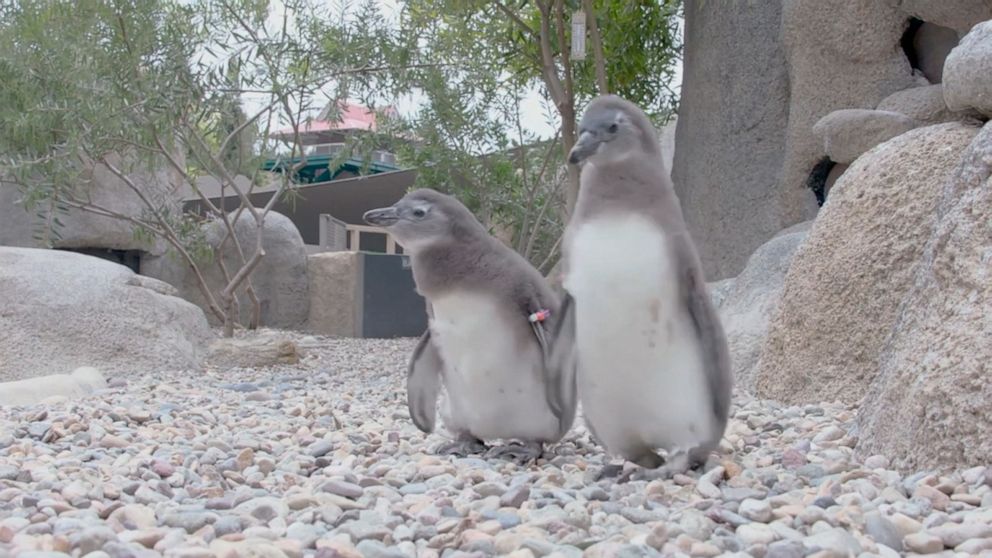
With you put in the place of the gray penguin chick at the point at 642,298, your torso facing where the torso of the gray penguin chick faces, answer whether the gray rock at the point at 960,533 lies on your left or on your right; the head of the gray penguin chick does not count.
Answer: on your left

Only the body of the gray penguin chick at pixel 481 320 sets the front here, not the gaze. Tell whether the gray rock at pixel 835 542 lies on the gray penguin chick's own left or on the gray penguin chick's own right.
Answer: on the gray penguin chick's own left

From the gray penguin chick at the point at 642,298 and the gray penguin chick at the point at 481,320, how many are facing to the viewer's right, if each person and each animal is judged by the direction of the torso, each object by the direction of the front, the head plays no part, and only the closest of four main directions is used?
0

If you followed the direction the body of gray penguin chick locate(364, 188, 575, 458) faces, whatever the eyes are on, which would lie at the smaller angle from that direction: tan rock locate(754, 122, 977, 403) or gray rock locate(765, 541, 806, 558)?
the gray rock

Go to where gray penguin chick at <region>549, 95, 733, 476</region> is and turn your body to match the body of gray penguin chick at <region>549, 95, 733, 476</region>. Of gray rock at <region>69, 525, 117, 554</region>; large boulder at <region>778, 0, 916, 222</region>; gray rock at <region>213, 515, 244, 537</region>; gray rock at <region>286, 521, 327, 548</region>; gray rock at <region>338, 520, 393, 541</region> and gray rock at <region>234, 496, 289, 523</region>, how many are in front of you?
5

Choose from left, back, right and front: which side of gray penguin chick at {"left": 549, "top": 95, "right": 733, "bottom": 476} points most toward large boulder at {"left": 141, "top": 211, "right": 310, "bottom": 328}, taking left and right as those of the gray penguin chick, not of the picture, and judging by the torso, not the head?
right

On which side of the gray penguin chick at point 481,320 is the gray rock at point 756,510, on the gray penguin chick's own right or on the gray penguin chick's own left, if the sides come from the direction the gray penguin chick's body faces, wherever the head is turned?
on the gray penguin chick's own left

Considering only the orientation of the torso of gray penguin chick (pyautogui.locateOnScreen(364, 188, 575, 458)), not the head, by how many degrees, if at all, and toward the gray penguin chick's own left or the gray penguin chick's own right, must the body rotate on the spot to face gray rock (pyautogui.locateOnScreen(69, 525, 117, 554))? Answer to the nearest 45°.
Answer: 0° — it already faces it

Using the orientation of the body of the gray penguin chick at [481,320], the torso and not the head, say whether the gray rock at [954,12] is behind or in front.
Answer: behind

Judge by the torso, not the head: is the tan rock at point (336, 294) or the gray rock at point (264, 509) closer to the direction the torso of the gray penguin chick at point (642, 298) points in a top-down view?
the gray rock

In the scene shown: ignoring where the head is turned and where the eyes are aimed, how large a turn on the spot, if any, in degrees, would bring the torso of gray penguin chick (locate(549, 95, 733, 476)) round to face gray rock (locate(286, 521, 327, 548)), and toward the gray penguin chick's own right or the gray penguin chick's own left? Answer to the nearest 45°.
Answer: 0° — it already faces it
